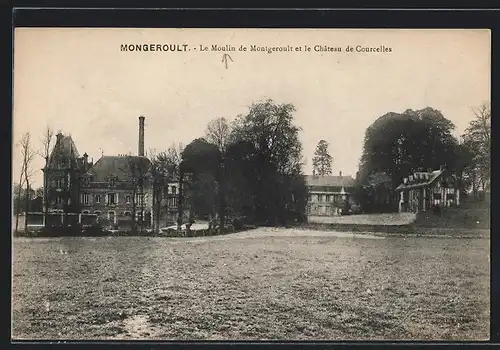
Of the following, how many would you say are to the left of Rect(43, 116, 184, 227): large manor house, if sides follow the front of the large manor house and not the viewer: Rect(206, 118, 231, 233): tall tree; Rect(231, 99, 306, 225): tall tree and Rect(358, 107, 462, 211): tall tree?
3

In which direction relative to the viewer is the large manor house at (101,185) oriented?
toward the camera

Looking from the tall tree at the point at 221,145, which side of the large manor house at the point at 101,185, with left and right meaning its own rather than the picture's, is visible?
left

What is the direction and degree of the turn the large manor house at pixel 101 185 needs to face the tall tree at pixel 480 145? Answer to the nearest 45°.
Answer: approximately 90° to its left

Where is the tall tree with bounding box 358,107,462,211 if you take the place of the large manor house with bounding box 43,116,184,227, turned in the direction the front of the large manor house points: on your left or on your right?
on your left
